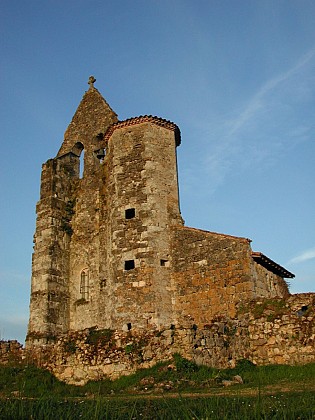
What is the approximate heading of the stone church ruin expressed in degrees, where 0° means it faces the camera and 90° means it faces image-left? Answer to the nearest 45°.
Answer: approximately 45°
